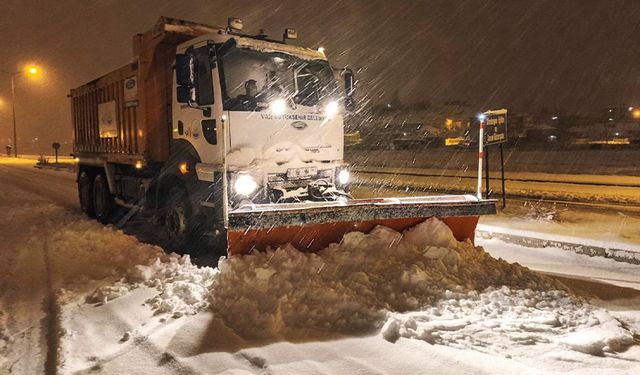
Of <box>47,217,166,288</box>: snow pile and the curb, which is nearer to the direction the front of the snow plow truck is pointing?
the curb

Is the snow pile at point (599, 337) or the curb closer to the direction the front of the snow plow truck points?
the snow pile

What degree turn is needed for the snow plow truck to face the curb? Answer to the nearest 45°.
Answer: approximately 45° to its left

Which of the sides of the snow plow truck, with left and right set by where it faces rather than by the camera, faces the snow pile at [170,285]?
right

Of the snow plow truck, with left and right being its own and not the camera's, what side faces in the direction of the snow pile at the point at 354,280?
front

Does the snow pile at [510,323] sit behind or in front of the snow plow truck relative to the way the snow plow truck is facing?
in front

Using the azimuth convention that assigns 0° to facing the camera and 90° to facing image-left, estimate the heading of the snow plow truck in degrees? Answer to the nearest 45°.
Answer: approximately 315°

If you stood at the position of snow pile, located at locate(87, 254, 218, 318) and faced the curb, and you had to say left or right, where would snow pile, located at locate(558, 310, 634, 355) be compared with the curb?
right

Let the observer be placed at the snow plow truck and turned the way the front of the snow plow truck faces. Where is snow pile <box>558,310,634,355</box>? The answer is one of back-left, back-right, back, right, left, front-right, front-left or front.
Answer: front
